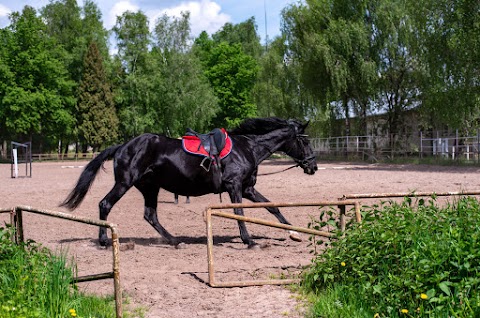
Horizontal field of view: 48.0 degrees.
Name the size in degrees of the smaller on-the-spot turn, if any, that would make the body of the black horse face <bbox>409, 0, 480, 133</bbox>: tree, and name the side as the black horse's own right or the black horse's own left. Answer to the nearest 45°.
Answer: approximately 45° to the black horse's own left

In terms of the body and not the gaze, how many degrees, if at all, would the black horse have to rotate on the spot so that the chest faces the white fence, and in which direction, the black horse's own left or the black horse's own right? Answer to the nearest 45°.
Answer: approximately 45° to the black horse's own left

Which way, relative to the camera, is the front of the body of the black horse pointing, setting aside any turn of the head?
to the viewer's right

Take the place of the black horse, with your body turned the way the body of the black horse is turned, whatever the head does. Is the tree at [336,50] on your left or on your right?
on your left
